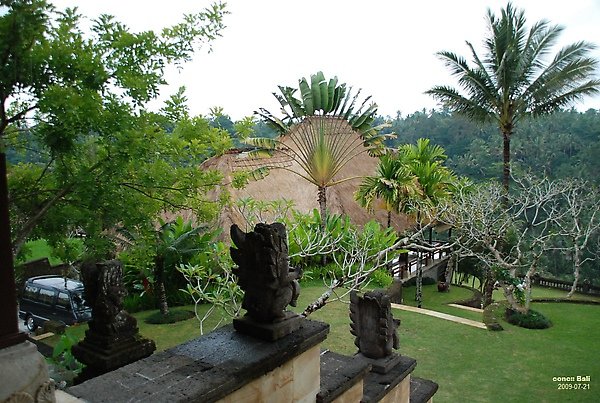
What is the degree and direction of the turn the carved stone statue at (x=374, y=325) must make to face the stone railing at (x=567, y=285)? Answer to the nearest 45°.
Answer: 0° — it already faces it

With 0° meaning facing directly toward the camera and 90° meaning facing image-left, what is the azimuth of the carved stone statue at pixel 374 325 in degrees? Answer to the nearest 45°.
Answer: approximately 225°

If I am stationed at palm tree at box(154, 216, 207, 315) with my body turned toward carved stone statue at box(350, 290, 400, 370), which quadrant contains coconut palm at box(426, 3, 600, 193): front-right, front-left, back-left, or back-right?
back-left

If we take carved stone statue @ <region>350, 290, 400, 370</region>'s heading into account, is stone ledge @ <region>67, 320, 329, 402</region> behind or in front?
behind

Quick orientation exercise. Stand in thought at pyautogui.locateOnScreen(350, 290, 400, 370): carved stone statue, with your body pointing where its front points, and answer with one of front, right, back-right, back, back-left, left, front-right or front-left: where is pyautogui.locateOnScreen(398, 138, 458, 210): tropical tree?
front-left

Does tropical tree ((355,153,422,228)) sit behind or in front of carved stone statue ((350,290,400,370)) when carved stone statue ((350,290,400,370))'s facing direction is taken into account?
in front
